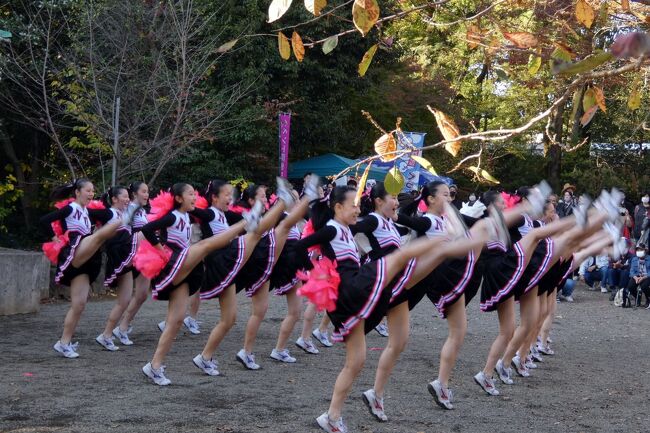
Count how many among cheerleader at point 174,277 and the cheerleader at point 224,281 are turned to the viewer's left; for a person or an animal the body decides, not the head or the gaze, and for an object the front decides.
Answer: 0

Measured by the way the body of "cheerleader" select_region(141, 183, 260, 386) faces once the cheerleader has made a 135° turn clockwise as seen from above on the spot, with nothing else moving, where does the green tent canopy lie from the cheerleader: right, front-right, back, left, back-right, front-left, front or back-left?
right

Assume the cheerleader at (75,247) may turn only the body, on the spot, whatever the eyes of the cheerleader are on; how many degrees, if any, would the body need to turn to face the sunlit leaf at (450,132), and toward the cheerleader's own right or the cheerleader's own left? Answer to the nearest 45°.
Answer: approximately 45° to the cheerleader's own right

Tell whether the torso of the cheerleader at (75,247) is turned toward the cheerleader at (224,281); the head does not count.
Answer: yes

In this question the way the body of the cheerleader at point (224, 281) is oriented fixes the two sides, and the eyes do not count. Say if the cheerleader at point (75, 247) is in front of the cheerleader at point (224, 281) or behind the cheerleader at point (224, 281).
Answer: behind

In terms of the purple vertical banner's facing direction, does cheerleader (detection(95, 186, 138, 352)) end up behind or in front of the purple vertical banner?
in front

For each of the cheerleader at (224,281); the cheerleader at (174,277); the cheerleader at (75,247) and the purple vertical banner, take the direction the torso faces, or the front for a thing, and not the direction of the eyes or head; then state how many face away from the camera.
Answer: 0

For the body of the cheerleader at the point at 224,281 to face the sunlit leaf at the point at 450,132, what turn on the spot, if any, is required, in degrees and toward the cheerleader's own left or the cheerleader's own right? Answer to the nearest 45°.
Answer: approximately 45° to the cheerleader's own right

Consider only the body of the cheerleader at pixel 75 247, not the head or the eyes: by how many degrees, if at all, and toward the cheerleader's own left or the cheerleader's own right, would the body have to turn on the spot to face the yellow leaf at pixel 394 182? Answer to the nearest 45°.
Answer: approximately 45° to the cheerleader's own right

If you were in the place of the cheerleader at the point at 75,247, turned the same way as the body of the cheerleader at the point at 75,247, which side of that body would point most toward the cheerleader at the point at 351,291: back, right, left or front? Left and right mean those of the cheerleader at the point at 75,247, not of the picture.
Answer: front

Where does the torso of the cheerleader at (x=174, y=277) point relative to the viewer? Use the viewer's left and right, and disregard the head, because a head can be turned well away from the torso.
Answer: facing the viewer and to the right of the viewer

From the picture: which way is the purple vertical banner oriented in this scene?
toward the camera

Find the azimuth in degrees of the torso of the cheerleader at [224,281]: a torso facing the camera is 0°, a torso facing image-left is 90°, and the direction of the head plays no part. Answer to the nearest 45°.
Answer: approximately 315°

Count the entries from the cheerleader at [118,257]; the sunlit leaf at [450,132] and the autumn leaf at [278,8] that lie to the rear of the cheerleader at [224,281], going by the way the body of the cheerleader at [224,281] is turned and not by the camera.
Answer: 1

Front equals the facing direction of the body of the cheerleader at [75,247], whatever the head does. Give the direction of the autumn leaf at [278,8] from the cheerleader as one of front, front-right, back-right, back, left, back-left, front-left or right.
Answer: front-right

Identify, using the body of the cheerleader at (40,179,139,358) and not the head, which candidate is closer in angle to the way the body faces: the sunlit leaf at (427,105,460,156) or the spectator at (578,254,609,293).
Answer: the sunlit leaf
